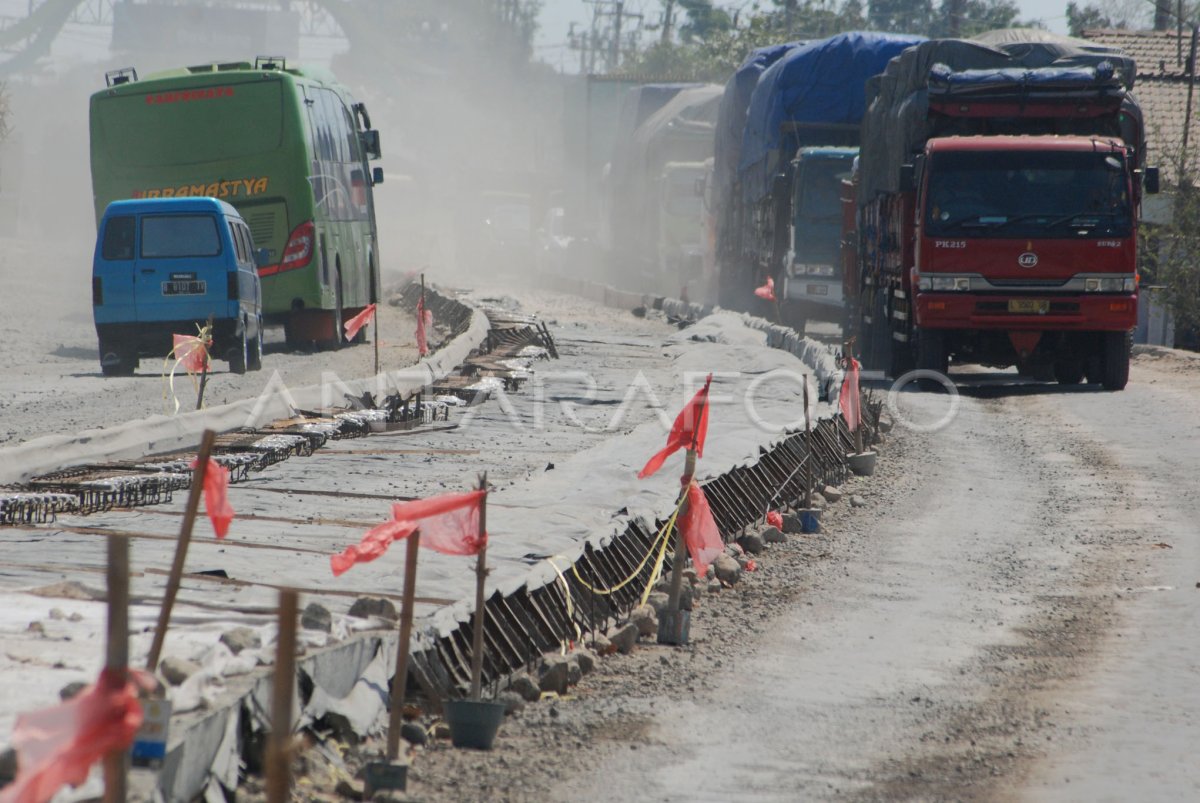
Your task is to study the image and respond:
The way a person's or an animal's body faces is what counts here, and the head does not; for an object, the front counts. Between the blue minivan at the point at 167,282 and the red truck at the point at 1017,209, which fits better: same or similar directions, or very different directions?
very different directions

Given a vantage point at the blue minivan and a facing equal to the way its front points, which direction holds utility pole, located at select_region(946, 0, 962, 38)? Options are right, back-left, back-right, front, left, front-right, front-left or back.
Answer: front-right

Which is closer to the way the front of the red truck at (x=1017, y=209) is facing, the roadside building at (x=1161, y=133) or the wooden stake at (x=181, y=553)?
the wooden stake

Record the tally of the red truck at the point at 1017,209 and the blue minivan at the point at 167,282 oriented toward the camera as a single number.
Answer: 1

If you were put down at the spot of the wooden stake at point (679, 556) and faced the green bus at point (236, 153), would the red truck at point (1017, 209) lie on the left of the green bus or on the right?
right

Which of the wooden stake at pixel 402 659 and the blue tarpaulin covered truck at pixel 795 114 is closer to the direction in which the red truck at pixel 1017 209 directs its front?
the wooden stake

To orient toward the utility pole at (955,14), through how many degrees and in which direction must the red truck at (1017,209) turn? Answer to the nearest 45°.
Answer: approximately 180°

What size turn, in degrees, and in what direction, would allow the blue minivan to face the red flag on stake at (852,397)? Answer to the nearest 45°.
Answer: approximately 135° to its right

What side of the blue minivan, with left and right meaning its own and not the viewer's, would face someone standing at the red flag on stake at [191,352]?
back

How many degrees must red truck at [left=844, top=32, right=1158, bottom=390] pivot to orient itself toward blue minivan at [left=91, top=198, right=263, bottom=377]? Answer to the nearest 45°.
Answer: approximately 90° to its right

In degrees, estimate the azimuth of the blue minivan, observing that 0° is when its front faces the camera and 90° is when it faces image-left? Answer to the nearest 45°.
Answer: approximately 180°

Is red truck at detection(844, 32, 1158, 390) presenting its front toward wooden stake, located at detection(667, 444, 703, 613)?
yes

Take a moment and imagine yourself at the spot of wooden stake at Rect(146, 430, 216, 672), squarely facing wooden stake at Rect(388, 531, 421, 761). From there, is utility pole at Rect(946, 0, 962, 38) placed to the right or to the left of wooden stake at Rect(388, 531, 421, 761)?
left

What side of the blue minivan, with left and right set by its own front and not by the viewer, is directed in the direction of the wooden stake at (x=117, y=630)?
back

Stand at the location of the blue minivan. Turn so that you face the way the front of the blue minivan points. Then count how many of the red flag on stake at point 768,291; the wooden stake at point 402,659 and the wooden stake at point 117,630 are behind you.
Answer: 2

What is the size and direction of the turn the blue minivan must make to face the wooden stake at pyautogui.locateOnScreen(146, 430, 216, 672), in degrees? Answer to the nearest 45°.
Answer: approximately 180°
